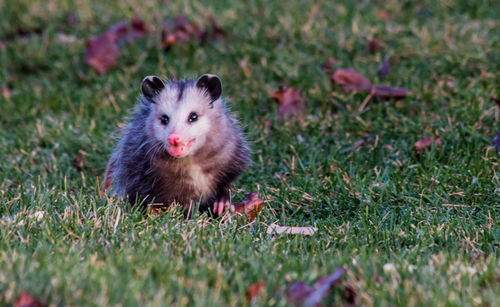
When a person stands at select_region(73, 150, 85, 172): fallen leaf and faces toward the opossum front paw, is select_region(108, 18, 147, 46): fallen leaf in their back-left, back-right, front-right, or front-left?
back-left

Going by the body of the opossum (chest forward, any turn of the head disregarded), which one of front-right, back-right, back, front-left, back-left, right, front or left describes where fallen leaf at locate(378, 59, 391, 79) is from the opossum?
back-left

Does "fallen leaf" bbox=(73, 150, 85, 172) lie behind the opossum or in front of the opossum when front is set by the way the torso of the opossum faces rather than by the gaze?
behind

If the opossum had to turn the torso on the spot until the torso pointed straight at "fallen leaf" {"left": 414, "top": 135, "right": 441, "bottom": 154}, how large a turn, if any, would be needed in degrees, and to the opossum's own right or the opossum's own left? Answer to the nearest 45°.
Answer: approximately 90° to the opossum's own left

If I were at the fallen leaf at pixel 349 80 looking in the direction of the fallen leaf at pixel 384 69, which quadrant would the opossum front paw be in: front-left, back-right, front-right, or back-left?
back-right

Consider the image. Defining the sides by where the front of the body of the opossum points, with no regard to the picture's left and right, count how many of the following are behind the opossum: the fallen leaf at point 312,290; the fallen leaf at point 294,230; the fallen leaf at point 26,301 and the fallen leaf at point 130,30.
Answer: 1

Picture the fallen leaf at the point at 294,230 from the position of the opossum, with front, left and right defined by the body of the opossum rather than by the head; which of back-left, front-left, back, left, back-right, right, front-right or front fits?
front-left

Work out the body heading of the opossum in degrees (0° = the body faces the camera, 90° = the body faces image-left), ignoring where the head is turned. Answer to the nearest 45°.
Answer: approximately 0°

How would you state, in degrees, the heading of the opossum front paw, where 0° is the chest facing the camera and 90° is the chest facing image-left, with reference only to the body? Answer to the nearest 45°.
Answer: approximately 0°
